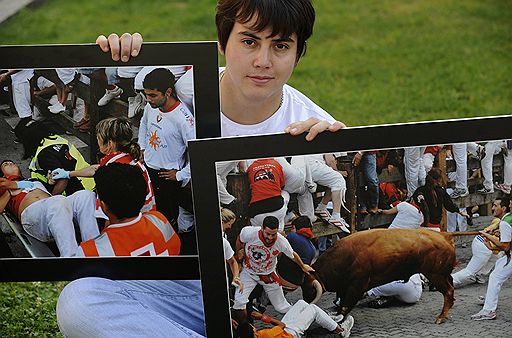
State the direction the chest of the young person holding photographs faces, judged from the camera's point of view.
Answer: toward the camera
